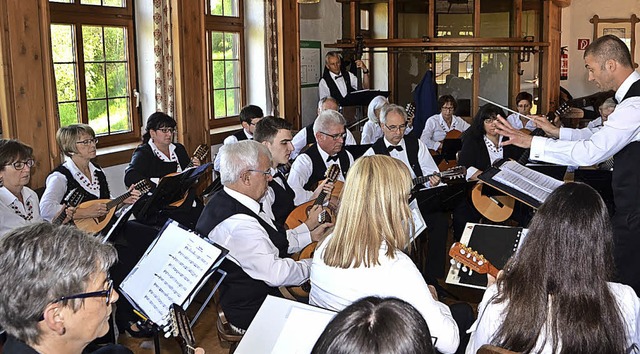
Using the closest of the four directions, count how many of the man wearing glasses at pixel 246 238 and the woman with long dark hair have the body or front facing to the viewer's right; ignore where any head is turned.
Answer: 1

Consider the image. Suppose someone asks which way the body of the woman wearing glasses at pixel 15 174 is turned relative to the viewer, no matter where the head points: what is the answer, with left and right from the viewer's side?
facing the viewer and to the right of the viewer

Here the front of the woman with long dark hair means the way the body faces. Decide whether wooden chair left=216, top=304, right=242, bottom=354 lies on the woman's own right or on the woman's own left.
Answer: on the woman's own left

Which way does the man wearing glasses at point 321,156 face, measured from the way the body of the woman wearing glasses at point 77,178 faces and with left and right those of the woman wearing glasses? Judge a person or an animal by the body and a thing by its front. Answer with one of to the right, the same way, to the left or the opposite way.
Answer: the same way

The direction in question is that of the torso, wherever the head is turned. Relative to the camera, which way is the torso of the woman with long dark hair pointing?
away from the camera

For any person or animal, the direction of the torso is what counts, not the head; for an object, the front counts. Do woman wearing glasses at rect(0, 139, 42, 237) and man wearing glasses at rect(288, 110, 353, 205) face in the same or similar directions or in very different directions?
same or similar directions

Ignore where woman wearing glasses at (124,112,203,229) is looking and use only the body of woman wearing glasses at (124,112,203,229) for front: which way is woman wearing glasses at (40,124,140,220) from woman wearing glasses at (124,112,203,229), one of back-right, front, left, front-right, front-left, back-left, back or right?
right

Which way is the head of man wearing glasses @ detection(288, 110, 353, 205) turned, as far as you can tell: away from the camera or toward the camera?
toward the camera

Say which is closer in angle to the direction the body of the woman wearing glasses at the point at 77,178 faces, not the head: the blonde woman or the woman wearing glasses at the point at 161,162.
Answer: the blonde woman

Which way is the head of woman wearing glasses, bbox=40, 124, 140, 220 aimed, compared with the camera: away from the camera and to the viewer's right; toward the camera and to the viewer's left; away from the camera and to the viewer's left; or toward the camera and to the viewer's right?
toward the camera and to the viewer's right

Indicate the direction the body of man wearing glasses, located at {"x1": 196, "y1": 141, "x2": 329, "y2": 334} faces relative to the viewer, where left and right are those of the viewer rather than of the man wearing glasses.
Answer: facing to the right of the viewer

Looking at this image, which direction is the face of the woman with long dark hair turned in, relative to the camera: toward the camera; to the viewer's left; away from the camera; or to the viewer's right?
away from the camera

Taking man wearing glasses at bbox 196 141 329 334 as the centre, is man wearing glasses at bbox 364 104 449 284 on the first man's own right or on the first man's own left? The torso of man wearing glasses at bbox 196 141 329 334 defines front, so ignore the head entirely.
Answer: on the first man's own left

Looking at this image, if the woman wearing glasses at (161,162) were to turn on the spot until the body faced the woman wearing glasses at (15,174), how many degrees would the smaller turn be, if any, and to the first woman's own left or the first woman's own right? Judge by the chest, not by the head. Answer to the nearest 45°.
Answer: approximately 90° to the first woman's own right

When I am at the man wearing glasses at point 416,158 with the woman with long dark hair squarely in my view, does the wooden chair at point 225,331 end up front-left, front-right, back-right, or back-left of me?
front-right

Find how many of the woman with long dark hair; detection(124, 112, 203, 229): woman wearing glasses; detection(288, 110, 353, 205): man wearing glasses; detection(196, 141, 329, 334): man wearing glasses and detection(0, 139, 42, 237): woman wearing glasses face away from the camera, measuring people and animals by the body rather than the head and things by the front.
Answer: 1

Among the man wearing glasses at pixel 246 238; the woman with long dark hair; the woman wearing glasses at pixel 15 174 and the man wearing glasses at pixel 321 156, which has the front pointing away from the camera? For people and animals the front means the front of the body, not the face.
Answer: the woman with long dark hair

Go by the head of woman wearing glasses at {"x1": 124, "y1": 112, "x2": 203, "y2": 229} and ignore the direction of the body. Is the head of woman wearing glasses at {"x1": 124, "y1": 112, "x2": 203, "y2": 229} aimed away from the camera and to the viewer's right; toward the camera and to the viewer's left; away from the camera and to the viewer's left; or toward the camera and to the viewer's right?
toward the camera and to the viewer's right

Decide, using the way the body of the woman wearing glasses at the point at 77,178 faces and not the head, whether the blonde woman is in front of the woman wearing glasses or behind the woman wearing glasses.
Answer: in front

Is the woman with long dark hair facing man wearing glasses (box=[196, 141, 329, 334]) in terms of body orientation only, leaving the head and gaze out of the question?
no
